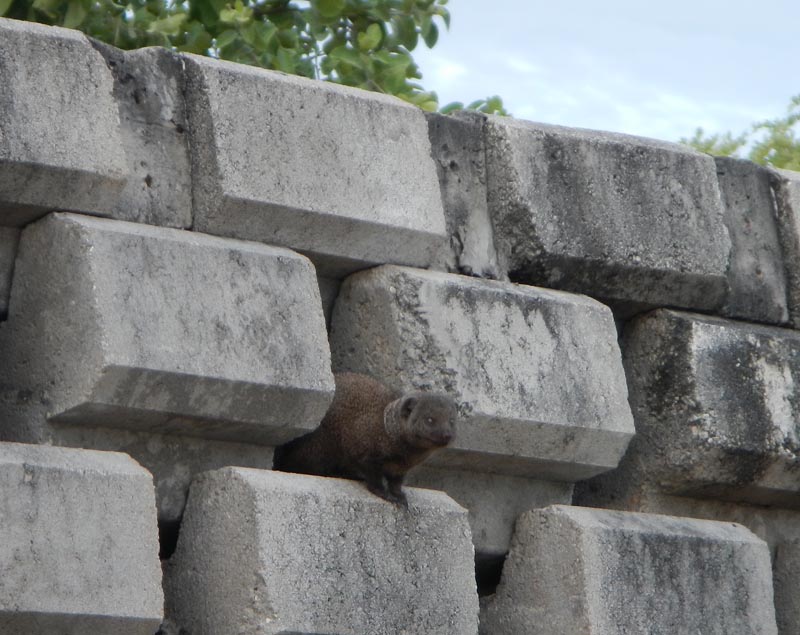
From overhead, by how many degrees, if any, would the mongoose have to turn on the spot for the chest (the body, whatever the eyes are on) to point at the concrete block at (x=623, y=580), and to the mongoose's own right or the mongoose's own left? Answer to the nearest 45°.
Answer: approximately 45° to the mongoose's own left

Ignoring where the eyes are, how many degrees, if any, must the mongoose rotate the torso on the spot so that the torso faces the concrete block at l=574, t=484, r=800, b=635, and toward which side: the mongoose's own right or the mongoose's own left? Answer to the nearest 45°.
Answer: approximately 90° to the mongoose's own left

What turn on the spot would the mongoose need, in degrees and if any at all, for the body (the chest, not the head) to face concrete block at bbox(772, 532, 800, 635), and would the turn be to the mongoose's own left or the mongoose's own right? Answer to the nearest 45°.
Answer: approximately 90° to the mongoose's own left

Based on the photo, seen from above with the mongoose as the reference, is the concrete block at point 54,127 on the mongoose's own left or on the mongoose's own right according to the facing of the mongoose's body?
on the mongoose's own right

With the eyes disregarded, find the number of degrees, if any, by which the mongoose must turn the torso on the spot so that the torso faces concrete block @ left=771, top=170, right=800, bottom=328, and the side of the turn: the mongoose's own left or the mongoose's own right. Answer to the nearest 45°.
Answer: approximately 90° to the mongoose's own left

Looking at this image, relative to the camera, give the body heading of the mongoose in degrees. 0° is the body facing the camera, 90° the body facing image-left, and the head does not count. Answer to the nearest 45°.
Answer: approximately 315°
